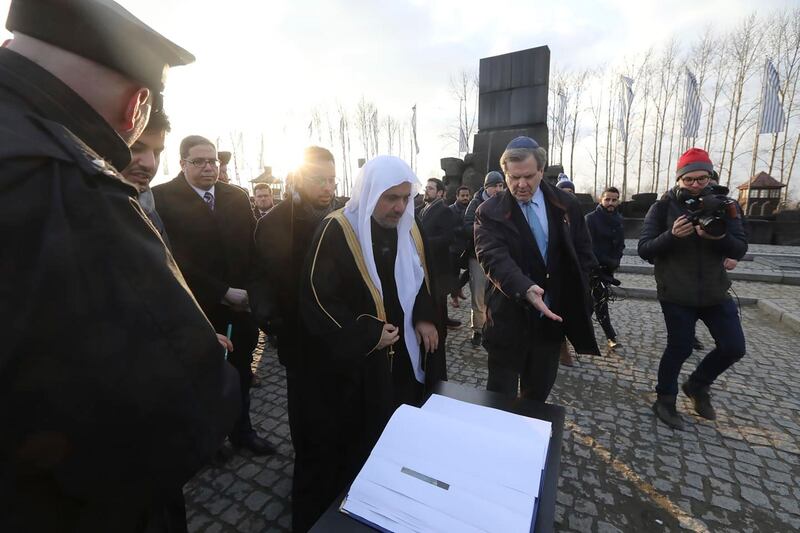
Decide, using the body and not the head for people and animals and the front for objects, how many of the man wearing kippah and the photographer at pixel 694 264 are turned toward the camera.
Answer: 2

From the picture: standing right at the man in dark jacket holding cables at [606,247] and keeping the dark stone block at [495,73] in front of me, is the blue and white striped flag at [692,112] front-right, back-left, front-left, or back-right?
front-right

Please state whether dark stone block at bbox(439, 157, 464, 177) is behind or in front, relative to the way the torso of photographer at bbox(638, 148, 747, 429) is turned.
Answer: behind

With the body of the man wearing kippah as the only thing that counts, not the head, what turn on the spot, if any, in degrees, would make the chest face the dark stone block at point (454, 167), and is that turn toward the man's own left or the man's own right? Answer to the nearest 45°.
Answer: approximately 180°

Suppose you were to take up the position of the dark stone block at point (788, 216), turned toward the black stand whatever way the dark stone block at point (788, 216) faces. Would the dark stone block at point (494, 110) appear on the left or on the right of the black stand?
right

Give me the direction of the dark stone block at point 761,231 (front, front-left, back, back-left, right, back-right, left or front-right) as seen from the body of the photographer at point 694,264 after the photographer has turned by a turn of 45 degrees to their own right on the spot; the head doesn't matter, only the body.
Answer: back-right

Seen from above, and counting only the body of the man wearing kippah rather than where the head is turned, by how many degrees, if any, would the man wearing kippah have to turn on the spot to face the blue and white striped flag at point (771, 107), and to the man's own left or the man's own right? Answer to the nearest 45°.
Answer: approximately 135° to the man's own left

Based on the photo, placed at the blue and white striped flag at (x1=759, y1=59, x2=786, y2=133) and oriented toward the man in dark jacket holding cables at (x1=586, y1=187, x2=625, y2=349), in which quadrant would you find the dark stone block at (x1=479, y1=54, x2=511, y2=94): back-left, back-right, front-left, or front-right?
front-right

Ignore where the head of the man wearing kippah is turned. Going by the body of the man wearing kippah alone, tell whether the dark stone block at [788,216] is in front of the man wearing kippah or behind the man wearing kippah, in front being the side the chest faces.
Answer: behind

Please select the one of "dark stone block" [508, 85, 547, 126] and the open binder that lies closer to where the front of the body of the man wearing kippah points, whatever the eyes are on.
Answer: the open binder

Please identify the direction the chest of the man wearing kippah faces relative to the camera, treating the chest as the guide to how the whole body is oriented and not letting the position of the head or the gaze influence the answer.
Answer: toward the camera

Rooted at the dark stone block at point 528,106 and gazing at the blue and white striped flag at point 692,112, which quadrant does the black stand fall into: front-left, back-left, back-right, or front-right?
back-right

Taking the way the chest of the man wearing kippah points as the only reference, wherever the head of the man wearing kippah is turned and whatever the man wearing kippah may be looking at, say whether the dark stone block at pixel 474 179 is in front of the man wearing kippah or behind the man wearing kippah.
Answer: behind

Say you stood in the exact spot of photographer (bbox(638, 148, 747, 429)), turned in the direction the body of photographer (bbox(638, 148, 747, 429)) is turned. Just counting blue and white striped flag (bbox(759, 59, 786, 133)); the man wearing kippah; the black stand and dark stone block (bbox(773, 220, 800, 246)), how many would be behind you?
2

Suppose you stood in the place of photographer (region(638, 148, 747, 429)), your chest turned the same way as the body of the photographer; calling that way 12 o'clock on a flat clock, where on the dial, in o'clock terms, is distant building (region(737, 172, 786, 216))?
The distant building is roughly at 6 o'clock from the photographer.

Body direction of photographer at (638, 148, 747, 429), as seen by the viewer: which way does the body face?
toward the camera

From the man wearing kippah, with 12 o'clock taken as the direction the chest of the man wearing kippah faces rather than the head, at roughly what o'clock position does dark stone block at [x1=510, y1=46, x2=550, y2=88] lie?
The dark stone block is roughly at 6 o'clock from the man wearing kippah.

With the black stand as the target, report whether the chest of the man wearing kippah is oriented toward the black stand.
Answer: yes

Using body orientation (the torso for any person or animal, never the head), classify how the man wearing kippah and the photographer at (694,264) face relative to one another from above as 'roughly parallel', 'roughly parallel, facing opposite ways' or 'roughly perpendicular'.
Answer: roughly parallel
